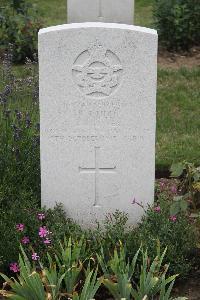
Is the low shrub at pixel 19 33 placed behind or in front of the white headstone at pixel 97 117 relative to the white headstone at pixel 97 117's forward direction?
behind

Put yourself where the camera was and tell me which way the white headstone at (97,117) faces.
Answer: facing the viewer

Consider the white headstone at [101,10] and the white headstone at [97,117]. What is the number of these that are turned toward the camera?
2

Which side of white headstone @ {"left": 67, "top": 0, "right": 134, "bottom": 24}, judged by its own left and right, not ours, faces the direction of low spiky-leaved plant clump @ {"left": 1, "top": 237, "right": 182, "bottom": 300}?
front

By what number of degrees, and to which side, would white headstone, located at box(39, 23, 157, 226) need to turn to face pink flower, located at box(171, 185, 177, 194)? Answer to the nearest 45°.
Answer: approximately 135° to its left

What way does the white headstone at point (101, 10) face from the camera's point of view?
toward the camera

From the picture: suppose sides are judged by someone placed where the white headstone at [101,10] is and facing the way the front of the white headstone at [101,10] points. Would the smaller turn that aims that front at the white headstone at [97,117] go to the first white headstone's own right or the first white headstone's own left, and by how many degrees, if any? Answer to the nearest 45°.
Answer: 0° — it already faces it

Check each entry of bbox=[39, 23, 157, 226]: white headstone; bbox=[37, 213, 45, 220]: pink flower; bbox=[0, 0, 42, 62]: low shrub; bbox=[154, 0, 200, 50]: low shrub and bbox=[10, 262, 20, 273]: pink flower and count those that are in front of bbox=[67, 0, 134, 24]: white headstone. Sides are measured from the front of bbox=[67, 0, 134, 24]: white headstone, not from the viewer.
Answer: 3

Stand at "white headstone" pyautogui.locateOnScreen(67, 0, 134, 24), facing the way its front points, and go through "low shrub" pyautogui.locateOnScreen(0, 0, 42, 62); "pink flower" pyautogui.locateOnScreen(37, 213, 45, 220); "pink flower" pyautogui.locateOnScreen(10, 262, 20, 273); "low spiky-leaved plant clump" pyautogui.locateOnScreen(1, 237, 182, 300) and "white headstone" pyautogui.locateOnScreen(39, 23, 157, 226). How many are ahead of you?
4

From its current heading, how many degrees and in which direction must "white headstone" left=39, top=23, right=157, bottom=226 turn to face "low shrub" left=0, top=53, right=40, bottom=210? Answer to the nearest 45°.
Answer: approximately 135° to its right
